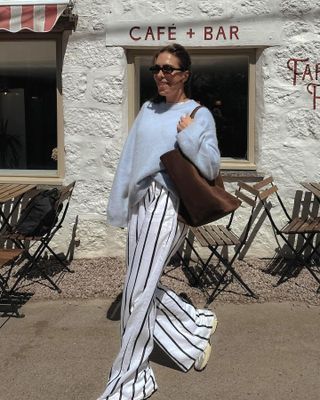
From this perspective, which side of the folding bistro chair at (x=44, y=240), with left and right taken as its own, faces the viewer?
left

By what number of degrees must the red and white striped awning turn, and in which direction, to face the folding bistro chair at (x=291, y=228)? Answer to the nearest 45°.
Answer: approximately 90° to its left

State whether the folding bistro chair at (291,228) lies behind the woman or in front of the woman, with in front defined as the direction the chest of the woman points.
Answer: behind

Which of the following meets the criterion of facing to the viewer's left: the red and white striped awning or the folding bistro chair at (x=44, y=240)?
the folding bistro chair

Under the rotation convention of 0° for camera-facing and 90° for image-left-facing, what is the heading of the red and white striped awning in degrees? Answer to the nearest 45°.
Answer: approximately 0°

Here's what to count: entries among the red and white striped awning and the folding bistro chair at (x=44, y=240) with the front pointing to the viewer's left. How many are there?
1

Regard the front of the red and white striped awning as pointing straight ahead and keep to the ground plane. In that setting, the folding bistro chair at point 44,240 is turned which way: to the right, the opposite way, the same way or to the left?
to the right

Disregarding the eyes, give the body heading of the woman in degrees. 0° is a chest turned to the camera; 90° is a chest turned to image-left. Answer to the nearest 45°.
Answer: approximately 45°

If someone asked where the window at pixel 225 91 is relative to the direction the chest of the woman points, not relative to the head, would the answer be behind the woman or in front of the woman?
behind
